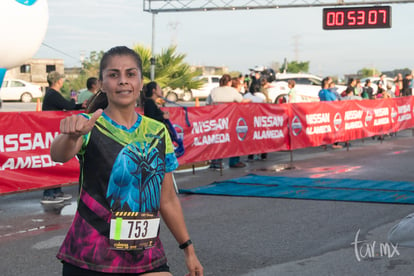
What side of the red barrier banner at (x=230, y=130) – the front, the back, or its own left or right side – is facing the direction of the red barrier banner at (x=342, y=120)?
left

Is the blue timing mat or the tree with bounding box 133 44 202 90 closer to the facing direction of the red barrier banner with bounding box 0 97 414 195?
the blue timing mat

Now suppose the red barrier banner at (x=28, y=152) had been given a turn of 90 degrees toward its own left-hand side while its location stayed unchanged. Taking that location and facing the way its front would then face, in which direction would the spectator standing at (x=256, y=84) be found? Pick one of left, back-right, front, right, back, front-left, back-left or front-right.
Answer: front

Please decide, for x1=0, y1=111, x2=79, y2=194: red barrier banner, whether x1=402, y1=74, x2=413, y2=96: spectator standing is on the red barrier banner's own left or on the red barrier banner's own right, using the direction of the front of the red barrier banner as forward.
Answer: on the red barrier banner's own left

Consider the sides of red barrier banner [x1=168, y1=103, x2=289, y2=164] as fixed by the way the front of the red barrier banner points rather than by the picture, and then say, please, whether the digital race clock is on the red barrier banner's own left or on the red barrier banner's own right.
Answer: on the red barrier banner's own left

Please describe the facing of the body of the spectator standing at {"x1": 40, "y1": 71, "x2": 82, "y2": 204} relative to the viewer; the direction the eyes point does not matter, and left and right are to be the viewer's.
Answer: facing to the right of the viewer
